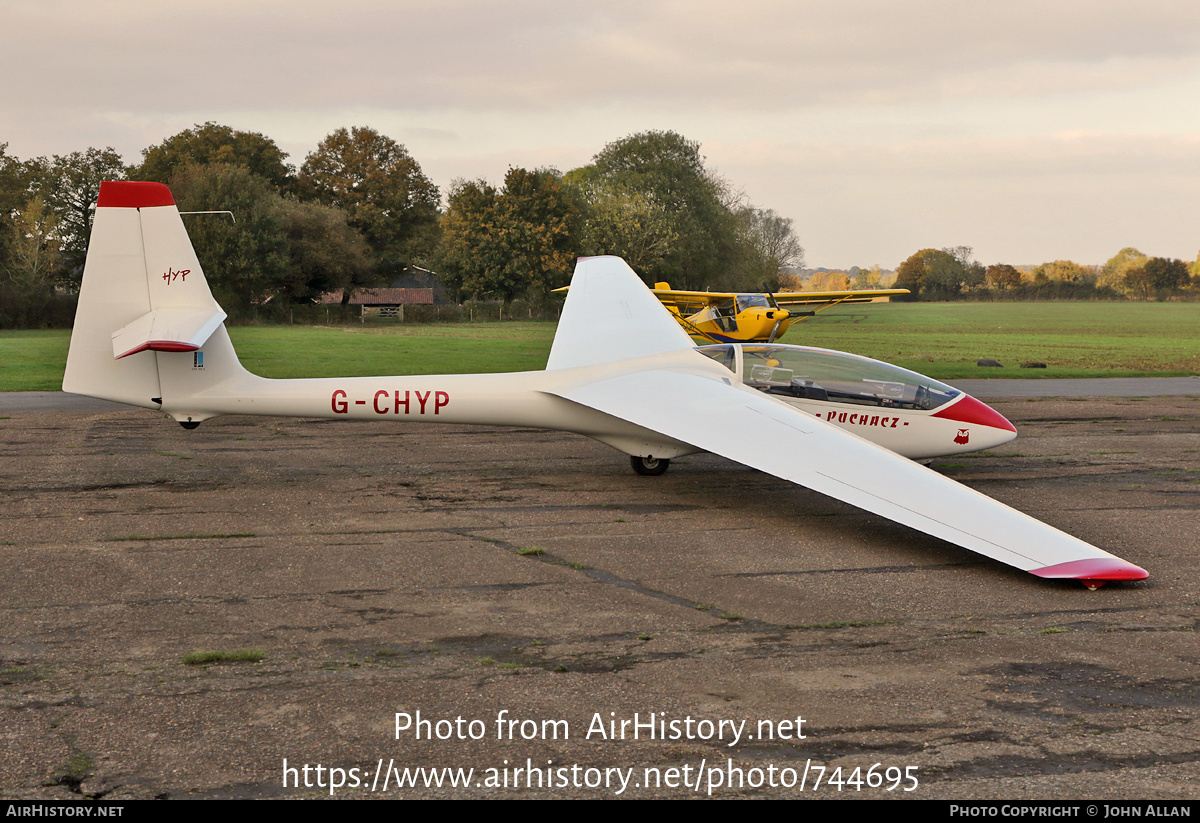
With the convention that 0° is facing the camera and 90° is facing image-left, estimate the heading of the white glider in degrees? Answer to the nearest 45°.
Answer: approximately 270°

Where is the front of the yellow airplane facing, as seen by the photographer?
facing the viewer and to the right of the viewer

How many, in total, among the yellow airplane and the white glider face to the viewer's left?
0

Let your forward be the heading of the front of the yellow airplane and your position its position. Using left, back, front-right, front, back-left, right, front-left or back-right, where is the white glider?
front-right

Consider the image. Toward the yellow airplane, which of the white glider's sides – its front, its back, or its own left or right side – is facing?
left
